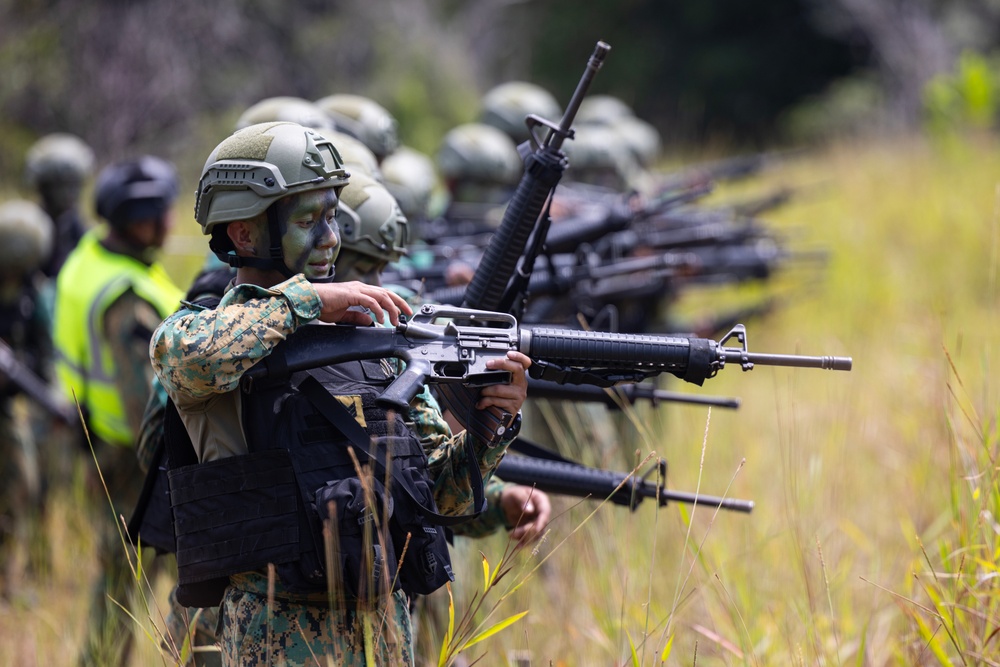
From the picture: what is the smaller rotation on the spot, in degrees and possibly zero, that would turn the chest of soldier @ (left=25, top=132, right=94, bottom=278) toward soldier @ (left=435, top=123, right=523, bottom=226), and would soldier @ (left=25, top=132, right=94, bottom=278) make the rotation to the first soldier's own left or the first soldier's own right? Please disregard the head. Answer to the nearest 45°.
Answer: approximately 45° to the first soldier's own right

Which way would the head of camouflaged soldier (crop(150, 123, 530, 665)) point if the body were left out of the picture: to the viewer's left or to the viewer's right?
to the viewer's right

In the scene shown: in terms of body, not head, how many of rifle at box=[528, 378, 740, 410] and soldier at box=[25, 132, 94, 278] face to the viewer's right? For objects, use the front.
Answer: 2

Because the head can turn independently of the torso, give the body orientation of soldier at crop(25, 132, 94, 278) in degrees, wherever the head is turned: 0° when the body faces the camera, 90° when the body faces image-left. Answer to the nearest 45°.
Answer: approximately 270°

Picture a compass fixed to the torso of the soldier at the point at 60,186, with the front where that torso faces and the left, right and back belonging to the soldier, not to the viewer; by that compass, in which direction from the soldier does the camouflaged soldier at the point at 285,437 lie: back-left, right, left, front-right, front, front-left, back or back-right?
right

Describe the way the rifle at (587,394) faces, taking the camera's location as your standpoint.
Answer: facing to the right of the viewer

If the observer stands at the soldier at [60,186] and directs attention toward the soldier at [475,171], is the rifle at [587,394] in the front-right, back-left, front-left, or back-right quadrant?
front-right

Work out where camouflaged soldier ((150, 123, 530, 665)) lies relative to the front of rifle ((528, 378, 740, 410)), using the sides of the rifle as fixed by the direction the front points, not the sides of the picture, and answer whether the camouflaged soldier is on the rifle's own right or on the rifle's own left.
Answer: on the rifle's own right

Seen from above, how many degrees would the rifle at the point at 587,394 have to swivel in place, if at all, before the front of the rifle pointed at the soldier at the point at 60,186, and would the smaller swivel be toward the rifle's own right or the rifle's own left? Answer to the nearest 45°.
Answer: approximately 135° to the rifle's own left

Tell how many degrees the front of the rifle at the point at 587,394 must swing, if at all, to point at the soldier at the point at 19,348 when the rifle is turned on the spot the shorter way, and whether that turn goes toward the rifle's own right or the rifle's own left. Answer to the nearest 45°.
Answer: approximately 135° to the rifle's own left

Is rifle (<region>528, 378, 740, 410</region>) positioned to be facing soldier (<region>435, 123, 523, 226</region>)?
no

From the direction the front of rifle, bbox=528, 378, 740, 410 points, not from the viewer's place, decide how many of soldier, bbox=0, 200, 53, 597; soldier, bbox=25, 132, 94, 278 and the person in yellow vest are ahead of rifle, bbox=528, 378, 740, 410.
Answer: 0
